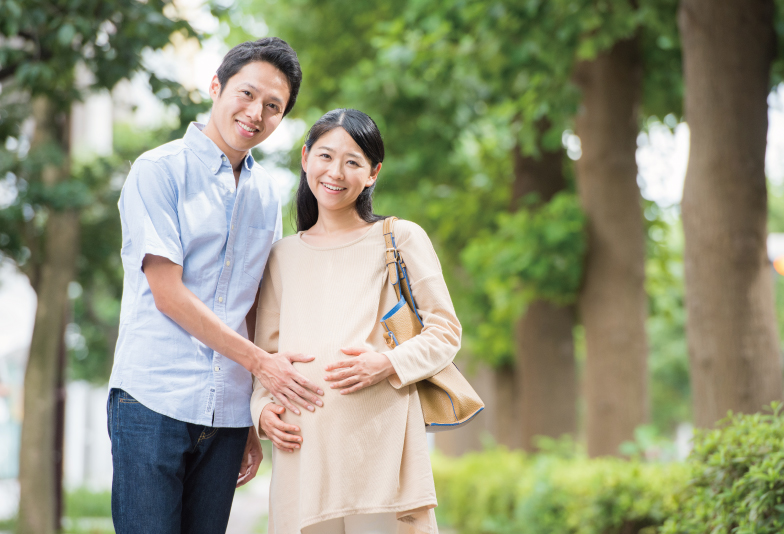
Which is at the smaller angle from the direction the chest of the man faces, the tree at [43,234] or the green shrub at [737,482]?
the green shrub

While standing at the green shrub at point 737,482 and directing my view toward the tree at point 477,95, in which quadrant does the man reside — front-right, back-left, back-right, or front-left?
back-left

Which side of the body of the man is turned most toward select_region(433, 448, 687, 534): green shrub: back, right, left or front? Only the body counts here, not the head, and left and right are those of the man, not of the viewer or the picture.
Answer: left
